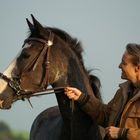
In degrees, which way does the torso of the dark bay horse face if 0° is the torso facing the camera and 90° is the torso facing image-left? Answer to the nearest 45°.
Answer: approximately 90°
